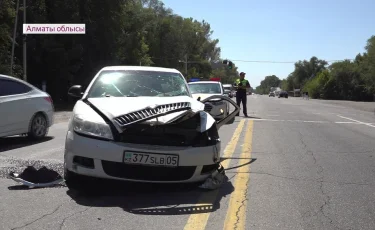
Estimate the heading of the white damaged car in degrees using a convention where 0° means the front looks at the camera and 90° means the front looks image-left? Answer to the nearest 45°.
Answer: approximately 0°

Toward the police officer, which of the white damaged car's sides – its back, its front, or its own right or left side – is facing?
back

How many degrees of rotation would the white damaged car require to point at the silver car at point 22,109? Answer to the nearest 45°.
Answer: approximately 135° to its right

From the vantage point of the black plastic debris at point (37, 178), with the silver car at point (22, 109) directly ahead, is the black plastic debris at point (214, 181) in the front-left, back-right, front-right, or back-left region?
back-right
